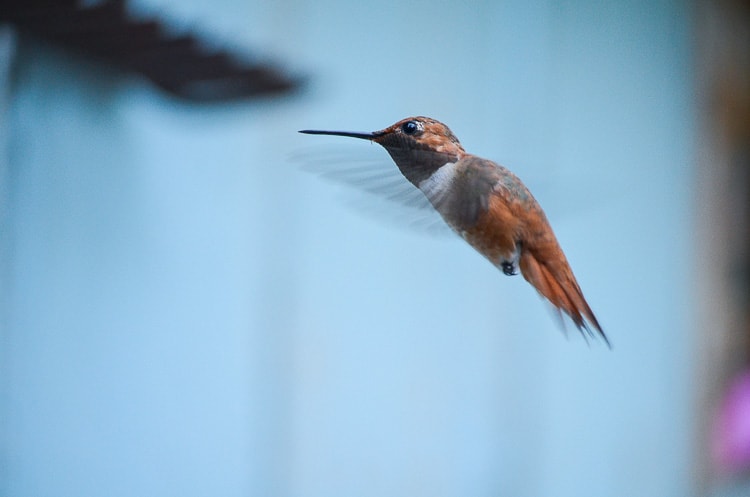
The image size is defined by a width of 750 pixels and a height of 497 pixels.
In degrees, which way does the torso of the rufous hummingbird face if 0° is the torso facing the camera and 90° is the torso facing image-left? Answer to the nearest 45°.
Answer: approximately 90°
